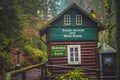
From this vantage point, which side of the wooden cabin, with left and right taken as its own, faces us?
front
